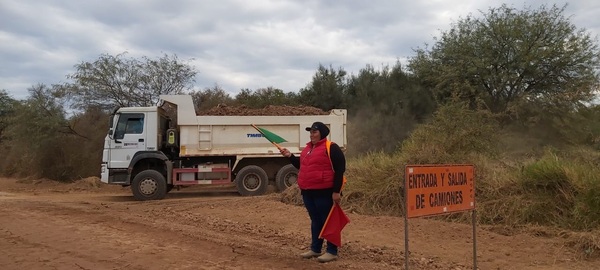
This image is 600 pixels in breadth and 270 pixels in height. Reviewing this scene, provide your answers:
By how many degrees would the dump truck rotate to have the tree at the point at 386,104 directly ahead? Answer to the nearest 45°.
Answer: approximately 135° to its right

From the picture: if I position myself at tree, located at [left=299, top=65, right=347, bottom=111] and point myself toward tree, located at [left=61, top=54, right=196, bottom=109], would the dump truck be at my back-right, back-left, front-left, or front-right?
front-left

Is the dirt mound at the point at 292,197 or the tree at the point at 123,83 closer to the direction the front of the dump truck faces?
the tree

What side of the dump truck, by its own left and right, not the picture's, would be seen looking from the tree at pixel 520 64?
back

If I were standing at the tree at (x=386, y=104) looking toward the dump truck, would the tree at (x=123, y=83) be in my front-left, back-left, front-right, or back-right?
front-right

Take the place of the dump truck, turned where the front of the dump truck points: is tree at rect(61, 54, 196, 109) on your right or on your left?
on your right

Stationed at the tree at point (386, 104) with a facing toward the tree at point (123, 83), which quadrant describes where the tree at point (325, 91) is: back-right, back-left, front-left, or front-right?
front-right

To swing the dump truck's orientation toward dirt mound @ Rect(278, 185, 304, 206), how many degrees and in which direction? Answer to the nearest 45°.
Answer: approximately 135° to its left

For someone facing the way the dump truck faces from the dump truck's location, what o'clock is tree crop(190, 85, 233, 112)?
The tree is roughly at 3 o'clock from the dump truck.

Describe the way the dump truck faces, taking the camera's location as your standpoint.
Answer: facing to the left of the viewer
